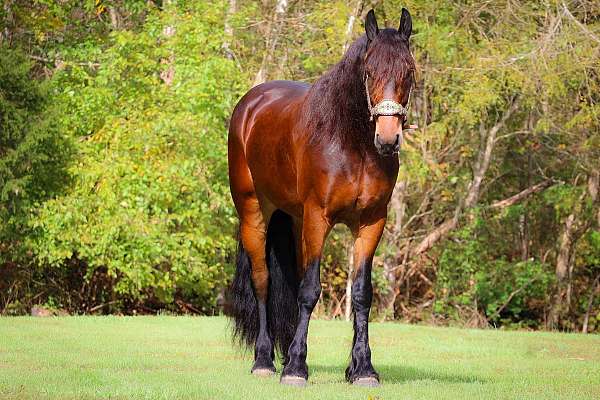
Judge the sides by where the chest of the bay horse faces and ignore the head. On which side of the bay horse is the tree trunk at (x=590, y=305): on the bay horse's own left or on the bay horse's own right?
on the bay horse's own left

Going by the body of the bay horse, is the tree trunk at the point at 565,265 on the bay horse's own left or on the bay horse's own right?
on the bay horse's own left

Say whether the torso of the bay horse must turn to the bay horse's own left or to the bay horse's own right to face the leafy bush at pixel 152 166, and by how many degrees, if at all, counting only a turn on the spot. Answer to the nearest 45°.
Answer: approximately 135° to the bay horse's own left

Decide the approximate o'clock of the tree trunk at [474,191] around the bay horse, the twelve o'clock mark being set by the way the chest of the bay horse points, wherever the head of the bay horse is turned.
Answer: The tree trunk is roughly at 8 o'clock from the bay horse.

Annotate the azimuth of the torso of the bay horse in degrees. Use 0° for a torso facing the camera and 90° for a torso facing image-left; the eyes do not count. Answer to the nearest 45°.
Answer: approximately 315°

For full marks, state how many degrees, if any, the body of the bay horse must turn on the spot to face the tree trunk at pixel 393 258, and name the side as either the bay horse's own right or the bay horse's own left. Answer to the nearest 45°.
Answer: approximately 135° to the bay horse's own left

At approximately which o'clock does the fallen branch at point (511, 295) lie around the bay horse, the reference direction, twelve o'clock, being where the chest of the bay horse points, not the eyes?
The fallen branch is roughly at 8 o'clock from the bay horse.
